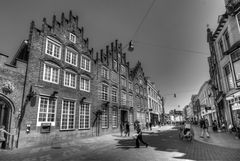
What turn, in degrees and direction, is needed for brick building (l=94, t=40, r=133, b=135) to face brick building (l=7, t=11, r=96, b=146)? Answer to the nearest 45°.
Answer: approximately 90° to its right

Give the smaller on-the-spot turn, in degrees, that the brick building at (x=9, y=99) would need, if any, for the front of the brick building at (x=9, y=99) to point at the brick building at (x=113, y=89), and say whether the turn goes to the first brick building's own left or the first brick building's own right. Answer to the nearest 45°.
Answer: approximately 90° to the first brick building's own left

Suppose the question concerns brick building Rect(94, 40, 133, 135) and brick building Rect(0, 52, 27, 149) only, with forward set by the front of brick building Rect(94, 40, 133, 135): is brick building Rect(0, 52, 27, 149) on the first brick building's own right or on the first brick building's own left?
on the first brick building's own right

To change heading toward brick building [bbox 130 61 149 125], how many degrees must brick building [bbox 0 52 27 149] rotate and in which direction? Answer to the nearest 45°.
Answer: approximately 90° to its left

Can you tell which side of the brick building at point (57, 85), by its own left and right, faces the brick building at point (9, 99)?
right

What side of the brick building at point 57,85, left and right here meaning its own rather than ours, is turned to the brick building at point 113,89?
left
